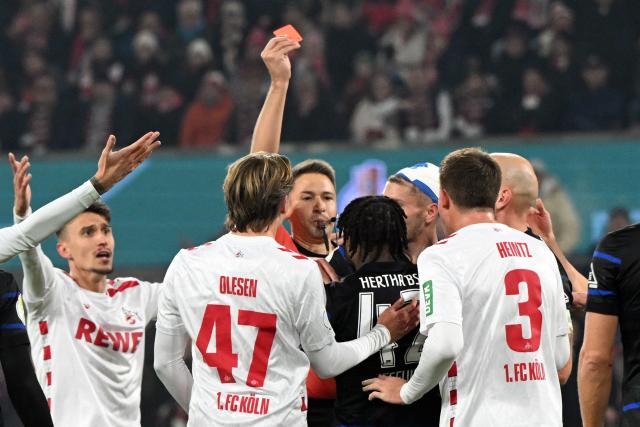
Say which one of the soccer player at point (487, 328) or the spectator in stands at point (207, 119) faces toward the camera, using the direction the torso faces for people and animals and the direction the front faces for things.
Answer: the spectator in stands

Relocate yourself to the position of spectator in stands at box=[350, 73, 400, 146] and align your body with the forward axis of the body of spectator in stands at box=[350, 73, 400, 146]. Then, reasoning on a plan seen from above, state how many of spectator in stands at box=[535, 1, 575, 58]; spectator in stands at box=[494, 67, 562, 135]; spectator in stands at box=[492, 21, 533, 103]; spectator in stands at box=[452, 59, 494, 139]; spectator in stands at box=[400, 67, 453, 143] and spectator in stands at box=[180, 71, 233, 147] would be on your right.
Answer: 1

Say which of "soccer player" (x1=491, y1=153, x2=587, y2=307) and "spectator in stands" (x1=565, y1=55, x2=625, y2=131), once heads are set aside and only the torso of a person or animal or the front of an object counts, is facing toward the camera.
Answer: the spectator in stands

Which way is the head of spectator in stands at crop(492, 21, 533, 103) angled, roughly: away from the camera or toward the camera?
toward the camera

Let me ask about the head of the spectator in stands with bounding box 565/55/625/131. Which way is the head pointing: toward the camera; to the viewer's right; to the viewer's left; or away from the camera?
toward the camera

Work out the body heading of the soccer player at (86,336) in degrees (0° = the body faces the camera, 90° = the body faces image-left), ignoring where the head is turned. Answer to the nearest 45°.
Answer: approximately 315°

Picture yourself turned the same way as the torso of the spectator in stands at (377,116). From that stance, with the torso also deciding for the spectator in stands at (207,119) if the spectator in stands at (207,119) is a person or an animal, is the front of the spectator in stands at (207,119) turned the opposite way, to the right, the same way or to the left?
the same way

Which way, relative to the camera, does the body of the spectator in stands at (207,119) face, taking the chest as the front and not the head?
toward the camera

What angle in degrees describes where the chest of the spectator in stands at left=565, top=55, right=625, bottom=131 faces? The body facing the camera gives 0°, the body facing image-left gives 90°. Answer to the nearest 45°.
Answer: approximately 0°

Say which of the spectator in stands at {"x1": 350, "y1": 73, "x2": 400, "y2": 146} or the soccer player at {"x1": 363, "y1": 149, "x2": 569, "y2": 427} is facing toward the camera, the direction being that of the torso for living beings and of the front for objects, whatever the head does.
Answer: the spectator in stands

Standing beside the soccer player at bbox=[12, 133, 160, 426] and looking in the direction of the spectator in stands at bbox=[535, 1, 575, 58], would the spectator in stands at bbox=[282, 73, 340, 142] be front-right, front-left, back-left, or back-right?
front-left

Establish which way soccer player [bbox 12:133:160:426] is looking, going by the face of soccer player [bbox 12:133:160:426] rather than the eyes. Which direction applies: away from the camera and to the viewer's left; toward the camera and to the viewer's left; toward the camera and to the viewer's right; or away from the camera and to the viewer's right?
toward the camera and to the viewer's right

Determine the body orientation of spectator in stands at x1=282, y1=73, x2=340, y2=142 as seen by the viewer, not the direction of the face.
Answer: toward the camera

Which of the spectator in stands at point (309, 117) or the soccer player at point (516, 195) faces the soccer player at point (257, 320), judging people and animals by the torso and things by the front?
the spectator in stands
